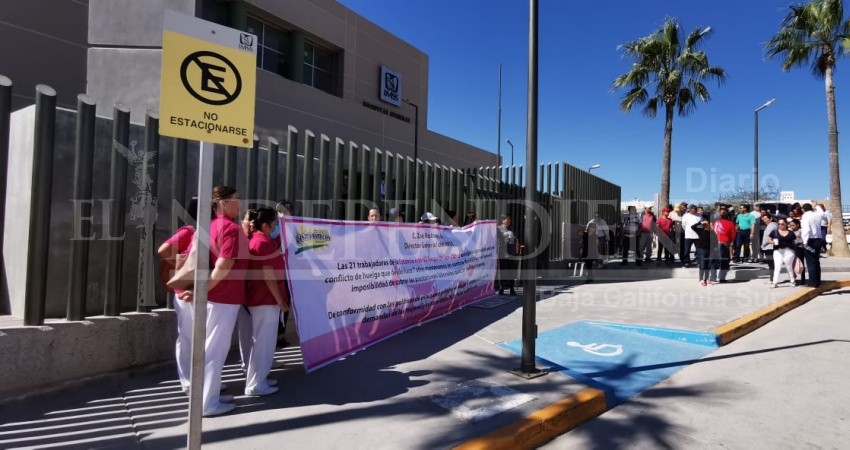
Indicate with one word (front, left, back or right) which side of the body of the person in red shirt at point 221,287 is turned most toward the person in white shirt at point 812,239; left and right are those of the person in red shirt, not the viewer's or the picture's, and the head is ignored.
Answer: front

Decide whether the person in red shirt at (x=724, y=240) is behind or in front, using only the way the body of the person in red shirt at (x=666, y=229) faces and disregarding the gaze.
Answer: in front

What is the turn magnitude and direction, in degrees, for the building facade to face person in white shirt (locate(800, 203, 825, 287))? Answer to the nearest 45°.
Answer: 0° — it already faces them

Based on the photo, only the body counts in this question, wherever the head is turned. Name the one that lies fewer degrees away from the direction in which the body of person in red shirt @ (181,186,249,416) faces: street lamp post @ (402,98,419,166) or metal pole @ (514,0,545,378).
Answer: the metal pole

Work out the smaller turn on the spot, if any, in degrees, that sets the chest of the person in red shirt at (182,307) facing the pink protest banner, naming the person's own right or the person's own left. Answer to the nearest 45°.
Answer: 0° — they already face it

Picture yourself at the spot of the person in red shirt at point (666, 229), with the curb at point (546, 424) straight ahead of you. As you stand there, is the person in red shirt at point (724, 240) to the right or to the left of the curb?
left

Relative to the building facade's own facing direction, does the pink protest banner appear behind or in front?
in front

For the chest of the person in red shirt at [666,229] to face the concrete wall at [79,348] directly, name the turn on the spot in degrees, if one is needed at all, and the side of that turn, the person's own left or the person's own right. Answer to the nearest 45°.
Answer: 0° — they already face it

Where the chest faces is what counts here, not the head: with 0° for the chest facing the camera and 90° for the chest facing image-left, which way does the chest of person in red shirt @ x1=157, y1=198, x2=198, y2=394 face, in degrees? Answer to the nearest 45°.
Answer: approximately 270°

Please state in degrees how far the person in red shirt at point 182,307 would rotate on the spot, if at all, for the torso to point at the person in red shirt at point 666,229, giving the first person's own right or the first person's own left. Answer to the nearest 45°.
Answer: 0° — they already face them

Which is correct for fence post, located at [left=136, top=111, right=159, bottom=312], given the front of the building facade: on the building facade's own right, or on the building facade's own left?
on the building facade's own right

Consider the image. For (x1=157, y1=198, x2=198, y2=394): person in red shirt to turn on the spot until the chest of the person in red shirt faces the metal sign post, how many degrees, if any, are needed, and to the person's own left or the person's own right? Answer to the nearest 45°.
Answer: approximately 90° to the person's own right

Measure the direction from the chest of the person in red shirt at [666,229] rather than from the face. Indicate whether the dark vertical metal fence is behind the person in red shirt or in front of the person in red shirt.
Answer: in front

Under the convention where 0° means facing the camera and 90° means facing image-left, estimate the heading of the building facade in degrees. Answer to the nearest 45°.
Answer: approximately 315°

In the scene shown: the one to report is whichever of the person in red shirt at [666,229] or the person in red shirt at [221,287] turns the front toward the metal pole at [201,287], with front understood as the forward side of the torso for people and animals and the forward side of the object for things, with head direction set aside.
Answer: the person in red shirt at [666,229]

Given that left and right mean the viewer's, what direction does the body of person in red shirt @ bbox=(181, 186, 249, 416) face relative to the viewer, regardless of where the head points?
facing to the right of the viewer
